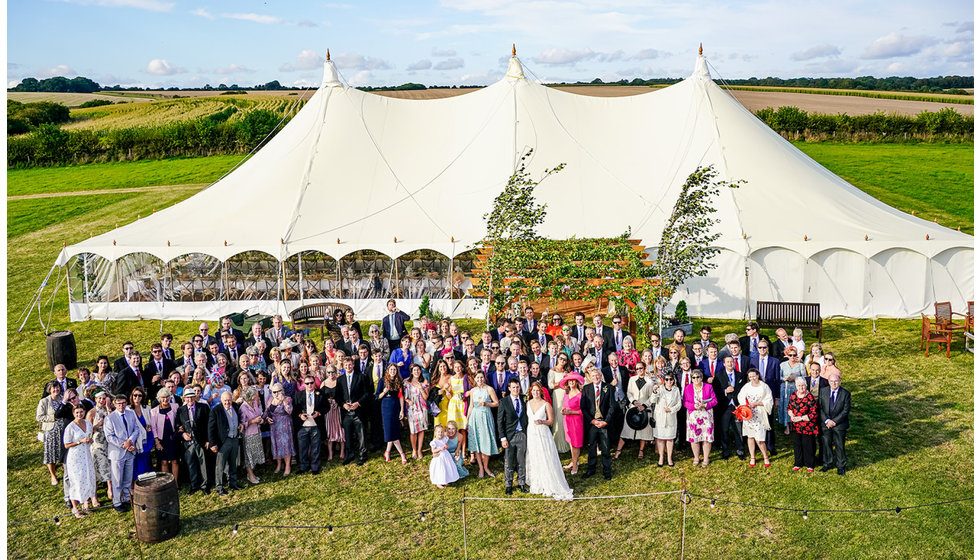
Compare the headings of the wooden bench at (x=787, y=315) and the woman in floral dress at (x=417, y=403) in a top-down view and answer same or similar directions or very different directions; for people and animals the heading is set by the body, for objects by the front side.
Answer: same or similar directions

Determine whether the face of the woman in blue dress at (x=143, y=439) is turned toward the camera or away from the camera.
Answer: toward the camera

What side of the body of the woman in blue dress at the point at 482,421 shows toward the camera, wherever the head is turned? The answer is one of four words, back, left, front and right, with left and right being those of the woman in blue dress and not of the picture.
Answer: front

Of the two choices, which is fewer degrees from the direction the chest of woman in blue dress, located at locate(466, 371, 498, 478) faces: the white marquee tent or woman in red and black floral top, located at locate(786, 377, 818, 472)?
the woman in red and black floral top

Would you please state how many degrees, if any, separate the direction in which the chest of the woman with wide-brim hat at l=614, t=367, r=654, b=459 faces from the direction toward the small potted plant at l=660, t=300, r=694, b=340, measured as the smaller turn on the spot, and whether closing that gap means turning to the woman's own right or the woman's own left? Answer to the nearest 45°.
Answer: approximately 180°

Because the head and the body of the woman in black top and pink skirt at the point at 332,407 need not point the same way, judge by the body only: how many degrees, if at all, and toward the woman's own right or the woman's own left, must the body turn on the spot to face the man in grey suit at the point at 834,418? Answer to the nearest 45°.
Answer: approximately 90° to the woman's own left

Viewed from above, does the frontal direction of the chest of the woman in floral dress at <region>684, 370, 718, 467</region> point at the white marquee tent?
no

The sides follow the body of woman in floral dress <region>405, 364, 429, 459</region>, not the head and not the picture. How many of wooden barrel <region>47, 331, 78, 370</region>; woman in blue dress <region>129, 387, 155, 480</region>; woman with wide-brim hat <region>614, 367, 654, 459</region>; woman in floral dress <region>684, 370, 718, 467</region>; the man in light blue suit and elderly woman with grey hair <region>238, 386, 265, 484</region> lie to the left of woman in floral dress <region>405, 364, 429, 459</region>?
2

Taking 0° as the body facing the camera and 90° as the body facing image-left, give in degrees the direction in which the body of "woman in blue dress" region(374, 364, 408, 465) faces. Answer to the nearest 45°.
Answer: approximately 0°

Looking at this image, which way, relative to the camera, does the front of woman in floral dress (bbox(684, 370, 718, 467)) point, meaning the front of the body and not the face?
toward the camera

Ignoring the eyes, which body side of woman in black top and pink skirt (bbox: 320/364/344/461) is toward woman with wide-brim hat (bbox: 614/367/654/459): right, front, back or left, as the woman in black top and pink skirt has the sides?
left

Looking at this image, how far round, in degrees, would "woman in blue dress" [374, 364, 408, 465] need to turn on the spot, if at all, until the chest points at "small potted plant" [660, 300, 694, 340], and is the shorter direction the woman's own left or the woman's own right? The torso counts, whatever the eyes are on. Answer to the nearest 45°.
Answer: approximately 135° to the woman's own left

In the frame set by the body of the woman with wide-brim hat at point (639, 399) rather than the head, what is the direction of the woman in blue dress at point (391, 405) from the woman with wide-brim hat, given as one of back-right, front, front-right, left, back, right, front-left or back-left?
right

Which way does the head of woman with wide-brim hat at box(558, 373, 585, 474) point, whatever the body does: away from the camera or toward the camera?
toward the camera

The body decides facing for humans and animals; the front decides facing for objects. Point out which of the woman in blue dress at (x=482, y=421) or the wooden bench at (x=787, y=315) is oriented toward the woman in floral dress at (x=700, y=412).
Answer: the wooden bench

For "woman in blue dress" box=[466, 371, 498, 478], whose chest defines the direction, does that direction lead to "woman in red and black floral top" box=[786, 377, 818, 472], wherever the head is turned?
no

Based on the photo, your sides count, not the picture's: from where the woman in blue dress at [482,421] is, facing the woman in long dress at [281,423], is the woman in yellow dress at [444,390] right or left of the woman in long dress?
right

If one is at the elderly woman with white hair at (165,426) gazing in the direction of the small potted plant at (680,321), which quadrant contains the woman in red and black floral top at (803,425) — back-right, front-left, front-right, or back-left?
front-right
